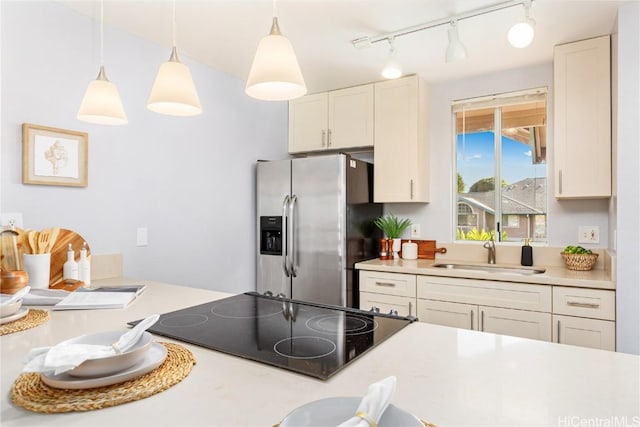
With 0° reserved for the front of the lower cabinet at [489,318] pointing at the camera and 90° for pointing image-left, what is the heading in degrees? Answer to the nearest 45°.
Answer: approximately 45°

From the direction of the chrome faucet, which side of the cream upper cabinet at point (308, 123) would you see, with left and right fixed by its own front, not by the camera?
left

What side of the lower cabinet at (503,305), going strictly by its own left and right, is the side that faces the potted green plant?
right

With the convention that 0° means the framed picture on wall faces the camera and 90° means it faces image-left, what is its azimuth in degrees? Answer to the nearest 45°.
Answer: approximately 315°
